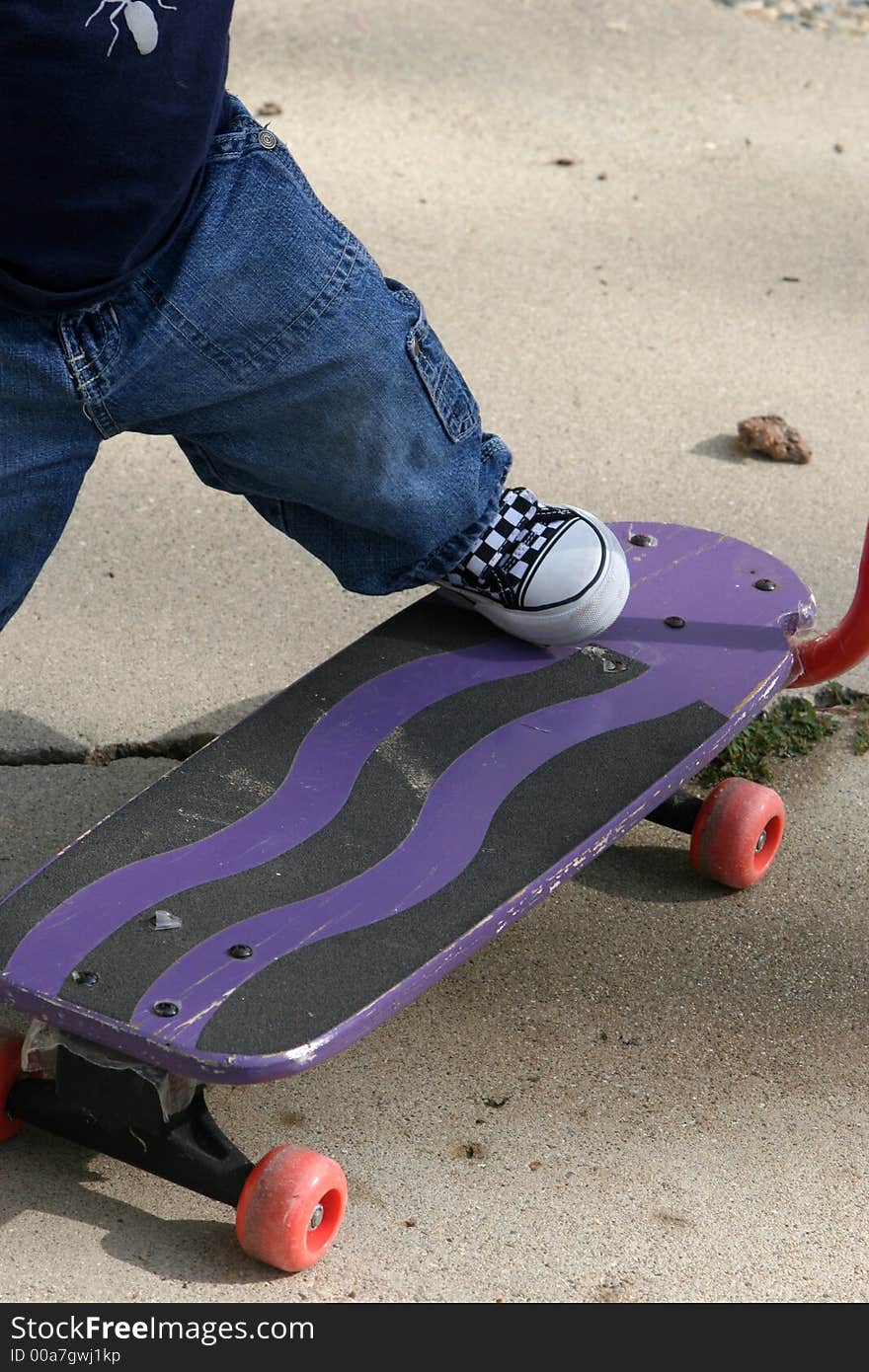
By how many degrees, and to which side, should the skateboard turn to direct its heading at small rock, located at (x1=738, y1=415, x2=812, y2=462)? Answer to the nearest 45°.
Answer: approximately 45° to its left

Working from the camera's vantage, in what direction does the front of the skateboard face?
facing away from the viewer and to the right of the viewer
